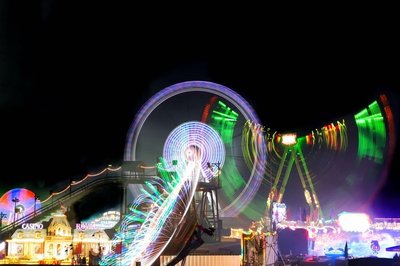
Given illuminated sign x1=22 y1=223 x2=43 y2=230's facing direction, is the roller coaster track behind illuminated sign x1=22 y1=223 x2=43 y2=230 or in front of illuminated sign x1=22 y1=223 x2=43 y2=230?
behind

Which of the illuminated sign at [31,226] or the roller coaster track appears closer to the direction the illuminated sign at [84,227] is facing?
the illuminated sign

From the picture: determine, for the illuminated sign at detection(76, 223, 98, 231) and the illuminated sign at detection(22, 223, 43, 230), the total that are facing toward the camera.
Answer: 2

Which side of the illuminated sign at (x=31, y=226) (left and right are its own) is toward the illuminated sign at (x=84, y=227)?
left

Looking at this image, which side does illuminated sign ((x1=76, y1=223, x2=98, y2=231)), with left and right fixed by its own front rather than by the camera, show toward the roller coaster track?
back

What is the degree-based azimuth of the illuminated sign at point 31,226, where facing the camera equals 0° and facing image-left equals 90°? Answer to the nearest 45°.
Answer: approximately 0°
